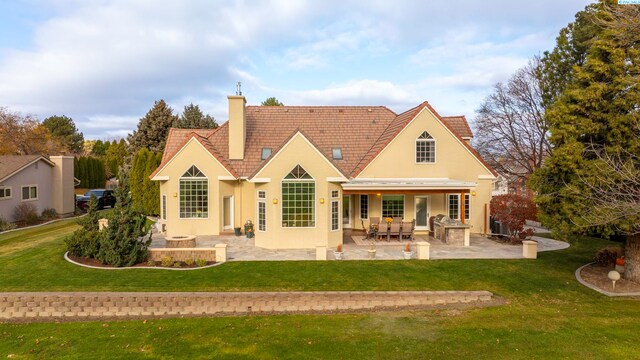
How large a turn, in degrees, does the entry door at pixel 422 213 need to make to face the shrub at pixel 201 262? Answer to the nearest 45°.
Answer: approximately 45° to its right

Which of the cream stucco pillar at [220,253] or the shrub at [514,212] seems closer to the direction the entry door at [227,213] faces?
the cream stucco pillar

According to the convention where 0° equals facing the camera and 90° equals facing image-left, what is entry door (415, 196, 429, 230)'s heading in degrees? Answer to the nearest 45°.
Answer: approximately 0°

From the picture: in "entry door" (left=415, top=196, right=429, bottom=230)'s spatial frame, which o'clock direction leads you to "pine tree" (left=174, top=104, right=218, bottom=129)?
The pine tree is roughly at 4 o'clock from the entry door.

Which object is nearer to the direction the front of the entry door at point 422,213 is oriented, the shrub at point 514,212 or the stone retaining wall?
the stone retaining wall

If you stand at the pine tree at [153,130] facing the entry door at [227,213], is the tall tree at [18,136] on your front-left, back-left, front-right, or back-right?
back-right

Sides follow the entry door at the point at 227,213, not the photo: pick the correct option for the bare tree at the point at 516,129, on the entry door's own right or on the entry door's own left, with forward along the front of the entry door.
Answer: on the entry door's own left

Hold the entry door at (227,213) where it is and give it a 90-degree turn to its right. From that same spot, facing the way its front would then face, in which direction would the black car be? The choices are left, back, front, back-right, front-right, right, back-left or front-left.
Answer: front-right

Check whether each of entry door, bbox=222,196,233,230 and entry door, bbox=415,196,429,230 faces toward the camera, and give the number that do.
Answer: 2

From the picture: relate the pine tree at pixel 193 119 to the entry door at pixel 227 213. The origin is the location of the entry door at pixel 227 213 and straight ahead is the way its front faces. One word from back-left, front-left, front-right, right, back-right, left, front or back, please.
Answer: back

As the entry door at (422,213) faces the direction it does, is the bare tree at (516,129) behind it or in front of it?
behind

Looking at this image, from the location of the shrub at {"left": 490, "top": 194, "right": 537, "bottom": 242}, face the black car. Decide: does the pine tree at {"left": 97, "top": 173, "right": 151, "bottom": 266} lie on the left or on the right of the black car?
left

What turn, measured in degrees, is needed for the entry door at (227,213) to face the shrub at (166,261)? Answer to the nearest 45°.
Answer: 0° — it already faces it

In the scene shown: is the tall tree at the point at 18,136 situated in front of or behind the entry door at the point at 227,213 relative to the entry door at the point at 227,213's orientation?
behind
